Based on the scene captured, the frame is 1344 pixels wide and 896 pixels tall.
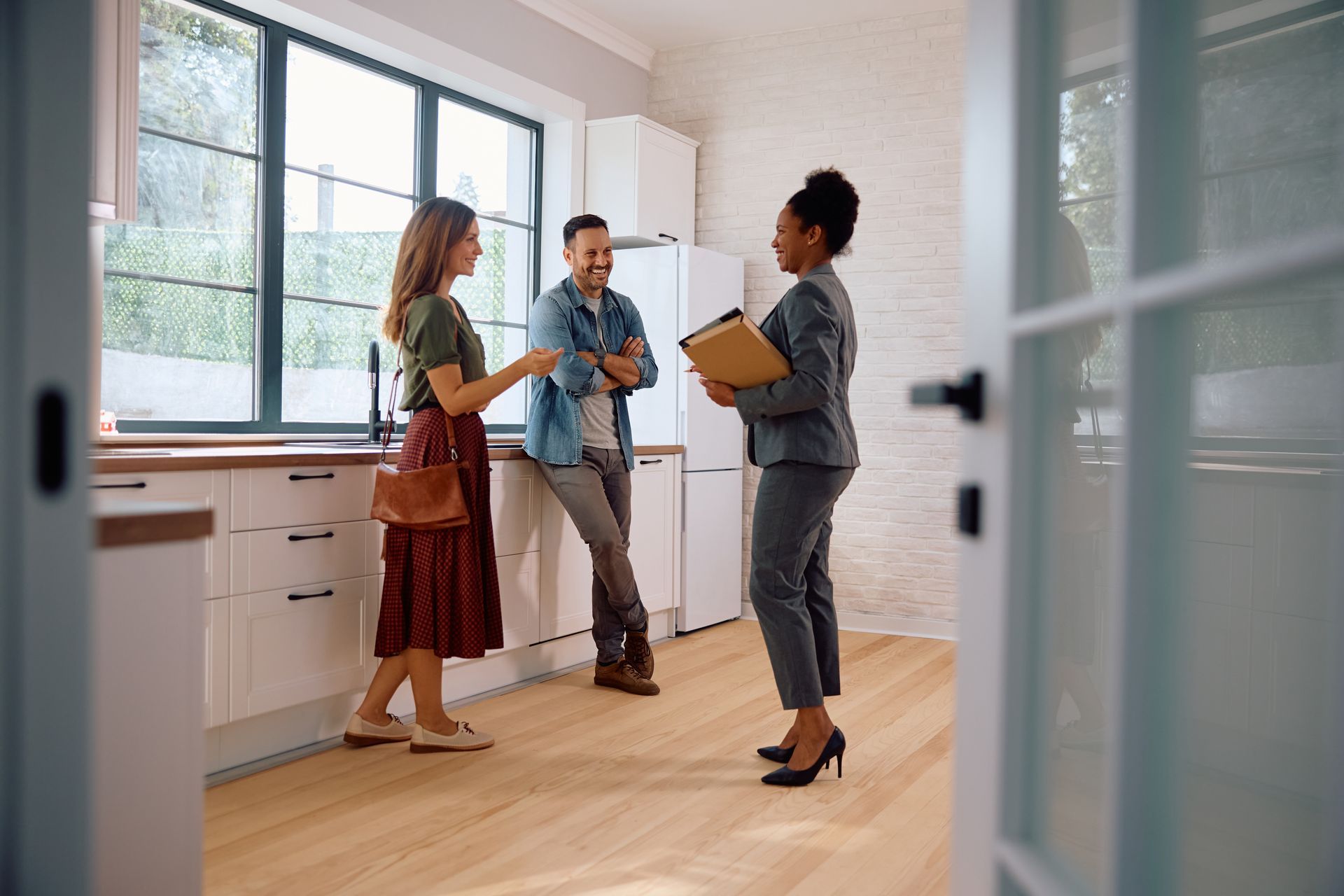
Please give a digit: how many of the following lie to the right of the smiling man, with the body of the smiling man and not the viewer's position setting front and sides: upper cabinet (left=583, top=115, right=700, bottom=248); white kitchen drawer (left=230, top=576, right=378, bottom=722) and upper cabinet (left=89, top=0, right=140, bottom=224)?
2

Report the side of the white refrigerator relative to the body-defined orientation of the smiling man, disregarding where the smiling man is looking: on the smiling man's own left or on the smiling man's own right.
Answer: on the smiling man's own left

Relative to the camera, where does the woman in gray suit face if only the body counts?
to the viewer's left

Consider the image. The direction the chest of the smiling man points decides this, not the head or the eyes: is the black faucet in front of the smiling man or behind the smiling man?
behind

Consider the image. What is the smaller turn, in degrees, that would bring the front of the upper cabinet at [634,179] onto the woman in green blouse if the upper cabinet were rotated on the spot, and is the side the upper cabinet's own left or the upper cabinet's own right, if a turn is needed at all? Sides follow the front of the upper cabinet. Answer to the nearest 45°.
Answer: approximately 45° to the upper cabinet's own right

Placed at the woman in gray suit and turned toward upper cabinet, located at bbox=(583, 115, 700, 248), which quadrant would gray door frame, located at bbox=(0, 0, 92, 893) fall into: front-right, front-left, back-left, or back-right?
back-left

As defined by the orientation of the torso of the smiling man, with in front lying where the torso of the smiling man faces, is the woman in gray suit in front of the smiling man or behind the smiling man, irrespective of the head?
in front

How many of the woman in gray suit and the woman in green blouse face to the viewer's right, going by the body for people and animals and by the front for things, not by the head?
1

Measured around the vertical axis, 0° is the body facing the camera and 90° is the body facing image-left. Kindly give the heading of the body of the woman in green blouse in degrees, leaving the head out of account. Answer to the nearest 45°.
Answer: approximately 270°

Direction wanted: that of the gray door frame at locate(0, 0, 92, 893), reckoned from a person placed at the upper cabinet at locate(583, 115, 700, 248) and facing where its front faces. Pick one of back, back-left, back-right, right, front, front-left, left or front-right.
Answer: front-right

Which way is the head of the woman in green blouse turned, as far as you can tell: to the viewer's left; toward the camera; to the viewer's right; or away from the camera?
to the viewer's right

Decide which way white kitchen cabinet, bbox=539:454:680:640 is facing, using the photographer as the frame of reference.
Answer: facing the viewer and to the right of the viewer

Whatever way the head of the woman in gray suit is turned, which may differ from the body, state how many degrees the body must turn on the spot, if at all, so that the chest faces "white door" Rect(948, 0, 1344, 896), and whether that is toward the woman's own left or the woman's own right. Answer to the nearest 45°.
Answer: approximately 90° to the woman's own left

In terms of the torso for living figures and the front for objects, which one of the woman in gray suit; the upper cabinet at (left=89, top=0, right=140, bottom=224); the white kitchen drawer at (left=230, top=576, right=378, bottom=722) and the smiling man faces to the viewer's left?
the woman in gray suit
